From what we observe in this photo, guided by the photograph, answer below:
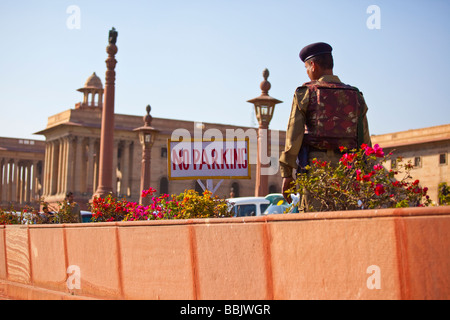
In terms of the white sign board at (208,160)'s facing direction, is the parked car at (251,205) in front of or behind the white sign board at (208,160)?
behind

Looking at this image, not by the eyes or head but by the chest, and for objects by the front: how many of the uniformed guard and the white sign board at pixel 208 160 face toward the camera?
1

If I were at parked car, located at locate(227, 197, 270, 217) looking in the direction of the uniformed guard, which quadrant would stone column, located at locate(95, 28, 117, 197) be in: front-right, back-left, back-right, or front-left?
back-right

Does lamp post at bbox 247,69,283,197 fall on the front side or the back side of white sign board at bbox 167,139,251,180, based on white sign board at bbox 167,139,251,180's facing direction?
on the back side

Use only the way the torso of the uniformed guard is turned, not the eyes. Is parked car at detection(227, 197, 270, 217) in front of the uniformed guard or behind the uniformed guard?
in front

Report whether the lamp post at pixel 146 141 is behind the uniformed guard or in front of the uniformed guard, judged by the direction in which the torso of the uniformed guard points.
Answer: in front

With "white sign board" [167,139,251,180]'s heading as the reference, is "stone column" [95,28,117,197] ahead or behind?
behind

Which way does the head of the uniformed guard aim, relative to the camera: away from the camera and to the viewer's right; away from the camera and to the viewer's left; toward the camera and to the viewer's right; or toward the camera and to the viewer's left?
away from the camera and to the viewer's left

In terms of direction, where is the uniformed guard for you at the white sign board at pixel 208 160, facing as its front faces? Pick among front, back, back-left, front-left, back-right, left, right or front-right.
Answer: front

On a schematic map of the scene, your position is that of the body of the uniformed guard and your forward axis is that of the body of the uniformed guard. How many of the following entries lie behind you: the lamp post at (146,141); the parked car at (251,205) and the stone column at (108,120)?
0

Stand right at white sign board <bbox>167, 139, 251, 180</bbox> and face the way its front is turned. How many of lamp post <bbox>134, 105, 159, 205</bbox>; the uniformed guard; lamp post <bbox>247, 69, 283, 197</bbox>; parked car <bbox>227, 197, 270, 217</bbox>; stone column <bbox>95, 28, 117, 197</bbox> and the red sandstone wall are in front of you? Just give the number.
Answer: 2

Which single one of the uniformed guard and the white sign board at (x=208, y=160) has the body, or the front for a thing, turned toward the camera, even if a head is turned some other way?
the white sign board

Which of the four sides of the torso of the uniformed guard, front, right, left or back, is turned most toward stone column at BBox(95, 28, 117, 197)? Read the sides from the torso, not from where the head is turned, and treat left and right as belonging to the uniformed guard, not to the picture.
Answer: front

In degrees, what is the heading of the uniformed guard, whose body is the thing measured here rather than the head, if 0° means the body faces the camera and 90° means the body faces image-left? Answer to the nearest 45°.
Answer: approximately 135°

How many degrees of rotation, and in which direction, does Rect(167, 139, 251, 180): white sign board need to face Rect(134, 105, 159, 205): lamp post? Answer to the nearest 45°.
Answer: approximately 180°

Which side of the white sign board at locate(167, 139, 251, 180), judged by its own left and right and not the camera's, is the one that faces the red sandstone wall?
front

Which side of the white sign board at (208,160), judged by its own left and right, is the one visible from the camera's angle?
front
